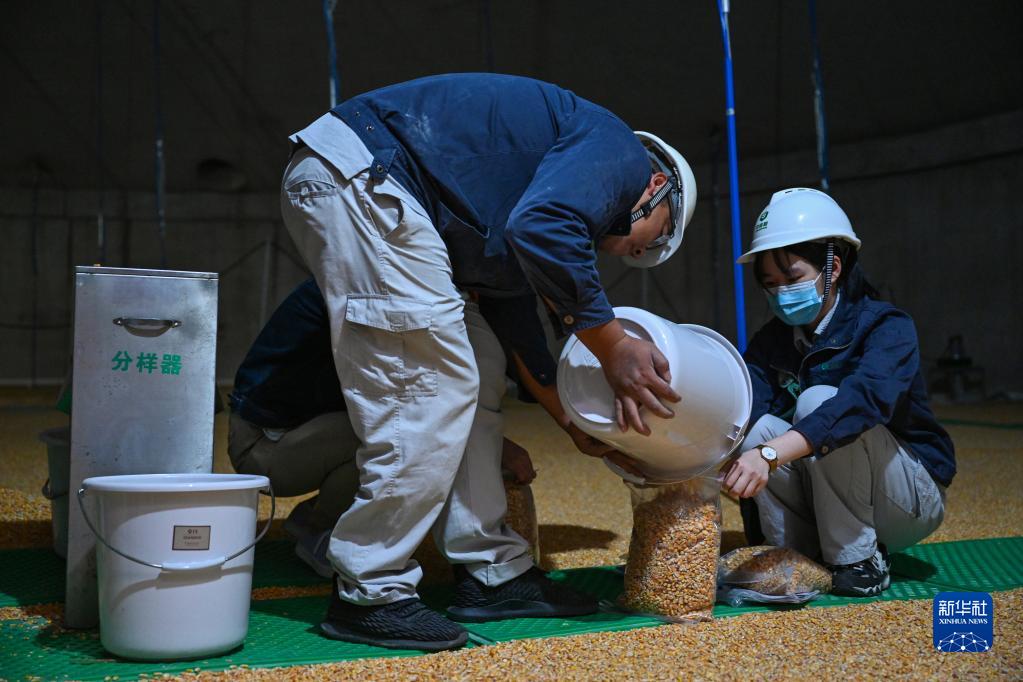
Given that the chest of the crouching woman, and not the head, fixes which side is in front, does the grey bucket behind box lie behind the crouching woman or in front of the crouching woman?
in front

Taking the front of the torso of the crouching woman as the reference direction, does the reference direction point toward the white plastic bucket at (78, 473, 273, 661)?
yes

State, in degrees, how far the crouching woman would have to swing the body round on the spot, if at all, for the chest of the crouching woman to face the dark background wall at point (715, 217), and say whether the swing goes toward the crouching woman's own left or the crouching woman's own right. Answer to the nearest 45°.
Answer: approximately 135° to the crouching woman's own right

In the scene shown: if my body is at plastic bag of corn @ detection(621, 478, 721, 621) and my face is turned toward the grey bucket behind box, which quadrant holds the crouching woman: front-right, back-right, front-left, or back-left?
back-right

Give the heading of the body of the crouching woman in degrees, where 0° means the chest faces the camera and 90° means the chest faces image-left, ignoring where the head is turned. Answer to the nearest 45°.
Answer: approximately 45°

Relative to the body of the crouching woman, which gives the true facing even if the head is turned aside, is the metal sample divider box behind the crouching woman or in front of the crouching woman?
in front

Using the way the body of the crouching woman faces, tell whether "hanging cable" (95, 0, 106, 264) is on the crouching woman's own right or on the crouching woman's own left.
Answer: on the crouching woman's own right
